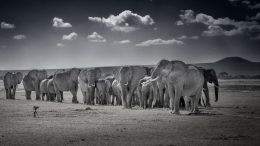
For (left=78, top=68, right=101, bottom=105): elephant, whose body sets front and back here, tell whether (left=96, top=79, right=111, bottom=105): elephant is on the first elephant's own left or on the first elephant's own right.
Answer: on the first elephant's own left
